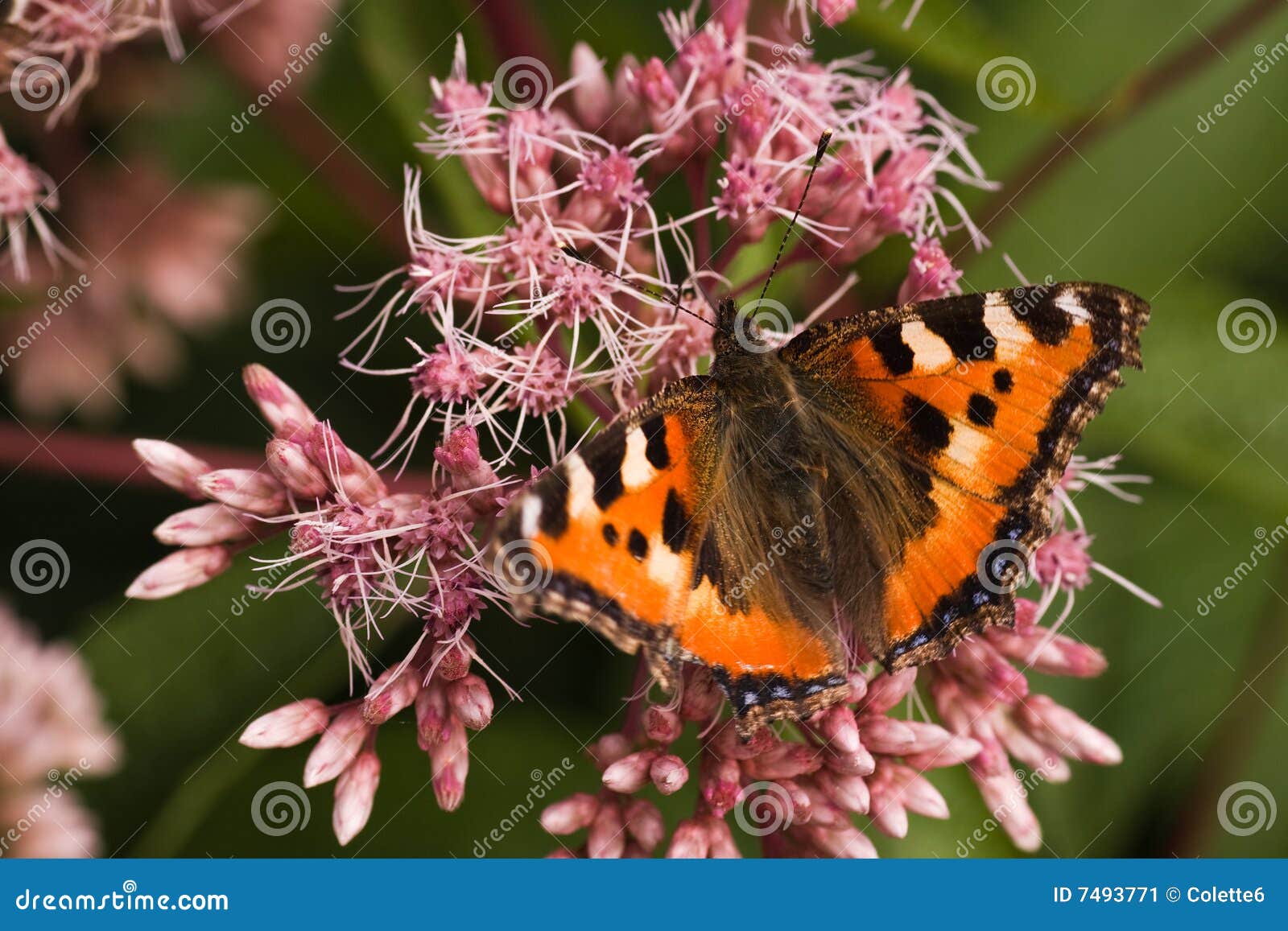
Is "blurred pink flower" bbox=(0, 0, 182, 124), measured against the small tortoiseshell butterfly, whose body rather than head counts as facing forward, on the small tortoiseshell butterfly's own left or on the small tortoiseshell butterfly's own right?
on the small tortoiseshell butterfly's own left

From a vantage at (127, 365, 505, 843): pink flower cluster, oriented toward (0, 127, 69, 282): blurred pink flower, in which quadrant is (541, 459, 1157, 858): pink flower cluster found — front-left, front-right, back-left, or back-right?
back-right

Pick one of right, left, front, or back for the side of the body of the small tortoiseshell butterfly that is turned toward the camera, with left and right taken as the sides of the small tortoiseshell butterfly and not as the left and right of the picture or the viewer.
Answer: back

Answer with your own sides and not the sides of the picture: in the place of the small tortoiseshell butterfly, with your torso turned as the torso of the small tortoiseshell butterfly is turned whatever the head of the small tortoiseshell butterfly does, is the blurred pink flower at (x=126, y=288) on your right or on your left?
on your left
